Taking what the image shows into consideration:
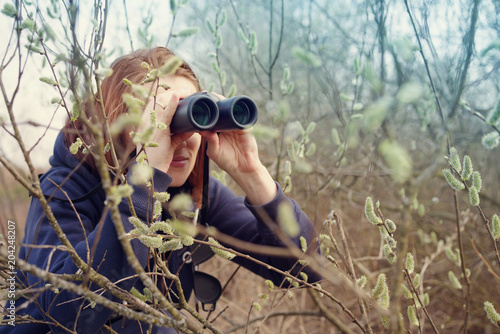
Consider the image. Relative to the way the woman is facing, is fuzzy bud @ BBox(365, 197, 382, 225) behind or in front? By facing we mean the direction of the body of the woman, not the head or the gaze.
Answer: in front

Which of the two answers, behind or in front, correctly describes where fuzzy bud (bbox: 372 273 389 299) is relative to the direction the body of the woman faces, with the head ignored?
in front

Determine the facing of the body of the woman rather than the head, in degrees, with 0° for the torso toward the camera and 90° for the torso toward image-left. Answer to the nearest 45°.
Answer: approximately 315°
